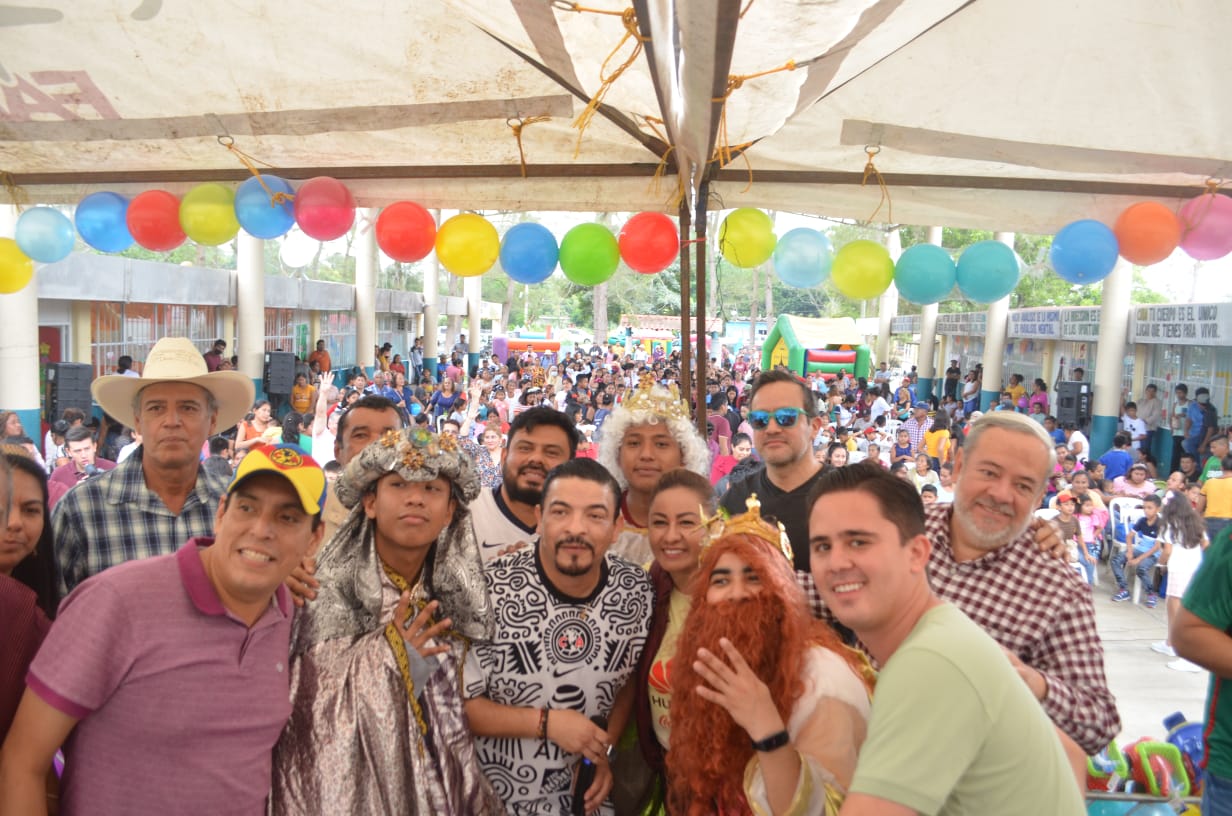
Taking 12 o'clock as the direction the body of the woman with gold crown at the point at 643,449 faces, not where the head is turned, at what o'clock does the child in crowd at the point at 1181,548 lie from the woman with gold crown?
The child in crowd is roughly at 8 o'clock from the woman with gold crown.

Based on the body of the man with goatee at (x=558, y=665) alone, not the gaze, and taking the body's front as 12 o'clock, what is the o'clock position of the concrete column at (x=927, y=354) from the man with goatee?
The concrete column is roughly at 7 o'clock from the man with goatee.

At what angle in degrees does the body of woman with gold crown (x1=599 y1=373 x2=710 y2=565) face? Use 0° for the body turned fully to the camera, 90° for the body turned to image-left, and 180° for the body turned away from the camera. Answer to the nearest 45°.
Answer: approximately 0°

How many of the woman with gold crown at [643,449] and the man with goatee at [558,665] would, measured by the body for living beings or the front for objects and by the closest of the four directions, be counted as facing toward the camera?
2

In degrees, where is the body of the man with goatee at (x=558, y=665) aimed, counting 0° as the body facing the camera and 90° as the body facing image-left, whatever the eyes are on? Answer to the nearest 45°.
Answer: approximately 0°

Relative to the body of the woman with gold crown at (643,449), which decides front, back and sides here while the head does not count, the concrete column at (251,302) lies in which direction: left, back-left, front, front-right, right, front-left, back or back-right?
back-right

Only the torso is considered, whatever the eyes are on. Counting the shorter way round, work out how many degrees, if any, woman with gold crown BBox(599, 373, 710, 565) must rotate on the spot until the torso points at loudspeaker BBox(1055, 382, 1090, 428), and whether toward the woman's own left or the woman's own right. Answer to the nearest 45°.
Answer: approximately 135° to the woman's own left
